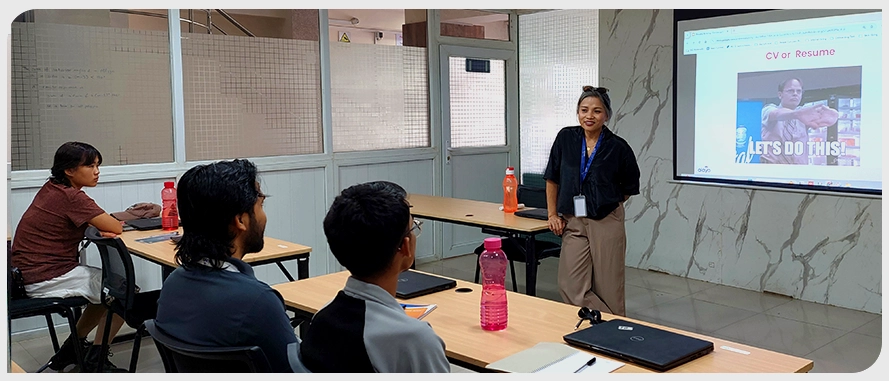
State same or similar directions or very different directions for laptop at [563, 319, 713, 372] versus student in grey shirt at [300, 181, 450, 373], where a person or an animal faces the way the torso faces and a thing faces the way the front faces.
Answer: very different directions

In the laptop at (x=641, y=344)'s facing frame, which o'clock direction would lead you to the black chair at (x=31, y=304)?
The black chair is roughly at 2 o'clock from the laptop.

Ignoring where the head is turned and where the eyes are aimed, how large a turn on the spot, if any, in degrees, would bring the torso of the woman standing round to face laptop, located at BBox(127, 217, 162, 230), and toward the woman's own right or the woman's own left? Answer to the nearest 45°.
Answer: approximately 45° to the woman's own right

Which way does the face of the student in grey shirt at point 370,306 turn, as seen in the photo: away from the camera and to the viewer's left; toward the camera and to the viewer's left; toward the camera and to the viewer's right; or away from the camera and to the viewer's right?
away from the camera and to the viewer's right

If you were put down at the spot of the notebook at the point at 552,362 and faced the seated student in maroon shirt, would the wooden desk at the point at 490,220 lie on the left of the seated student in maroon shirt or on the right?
right

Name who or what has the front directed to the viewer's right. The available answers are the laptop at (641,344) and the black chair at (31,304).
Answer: the black chair

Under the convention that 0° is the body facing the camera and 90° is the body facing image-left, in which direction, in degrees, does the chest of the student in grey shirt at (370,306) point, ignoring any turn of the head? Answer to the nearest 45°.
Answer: approximately 225°

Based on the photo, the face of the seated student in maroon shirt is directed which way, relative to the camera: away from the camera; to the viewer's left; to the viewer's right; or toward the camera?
to the viewer's right

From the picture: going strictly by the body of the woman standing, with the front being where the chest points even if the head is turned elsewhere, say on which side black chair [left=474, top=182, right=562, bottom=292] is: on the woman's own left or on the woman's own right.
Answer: on the woman's own right

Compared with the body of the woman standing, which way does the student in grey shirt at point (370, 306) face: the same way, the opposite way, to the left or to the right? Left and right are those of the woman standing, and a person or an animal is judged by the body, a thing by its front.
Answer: the opposite way

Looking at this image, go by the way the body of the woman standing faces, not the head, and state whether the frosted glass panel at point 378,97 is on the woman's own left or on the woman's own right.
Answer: on the woman's own right

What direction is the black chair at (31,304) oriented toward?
to the viewer's right

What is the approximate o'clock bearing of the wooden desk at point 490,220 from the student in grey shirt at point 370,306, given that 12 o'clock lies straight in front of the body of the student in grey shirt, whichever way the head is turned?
The wooden desk is roughly at 11 o'clock from the student in grey shirt.
